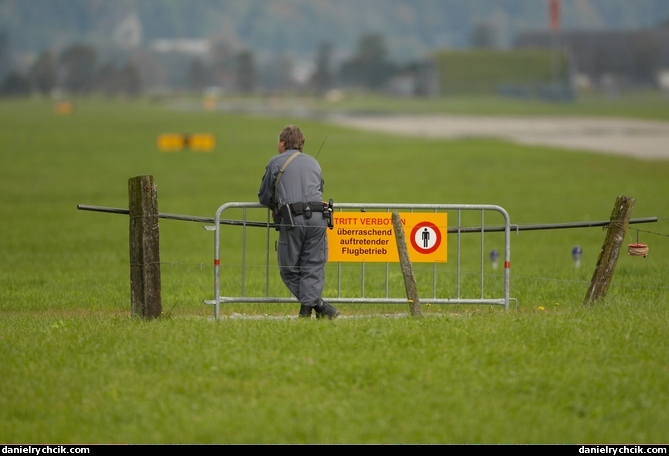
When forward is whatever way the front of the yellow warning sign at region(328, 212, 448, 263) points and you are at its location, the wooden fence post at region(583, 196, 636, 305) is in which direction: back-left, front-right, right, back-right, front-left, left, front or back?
left

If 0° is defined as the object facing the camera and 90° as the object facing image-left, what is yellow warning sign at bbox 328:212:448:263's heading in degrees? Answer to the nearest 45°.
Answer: approximately 0°

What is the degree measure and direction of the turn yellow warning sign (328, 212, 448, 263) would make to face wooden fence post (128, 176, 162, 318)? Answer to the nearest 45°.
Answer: approximately 90° to its right

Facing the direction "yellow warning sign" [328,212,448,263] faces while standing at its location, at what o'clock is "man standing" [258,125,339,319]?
The man standing is roughly at 2 o'clock from the yellow warning sign.

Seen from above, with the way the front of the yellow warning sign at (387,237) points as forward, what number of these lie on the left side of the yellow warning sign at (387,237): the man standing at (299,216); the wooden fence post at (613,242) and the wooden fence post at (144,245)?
1
